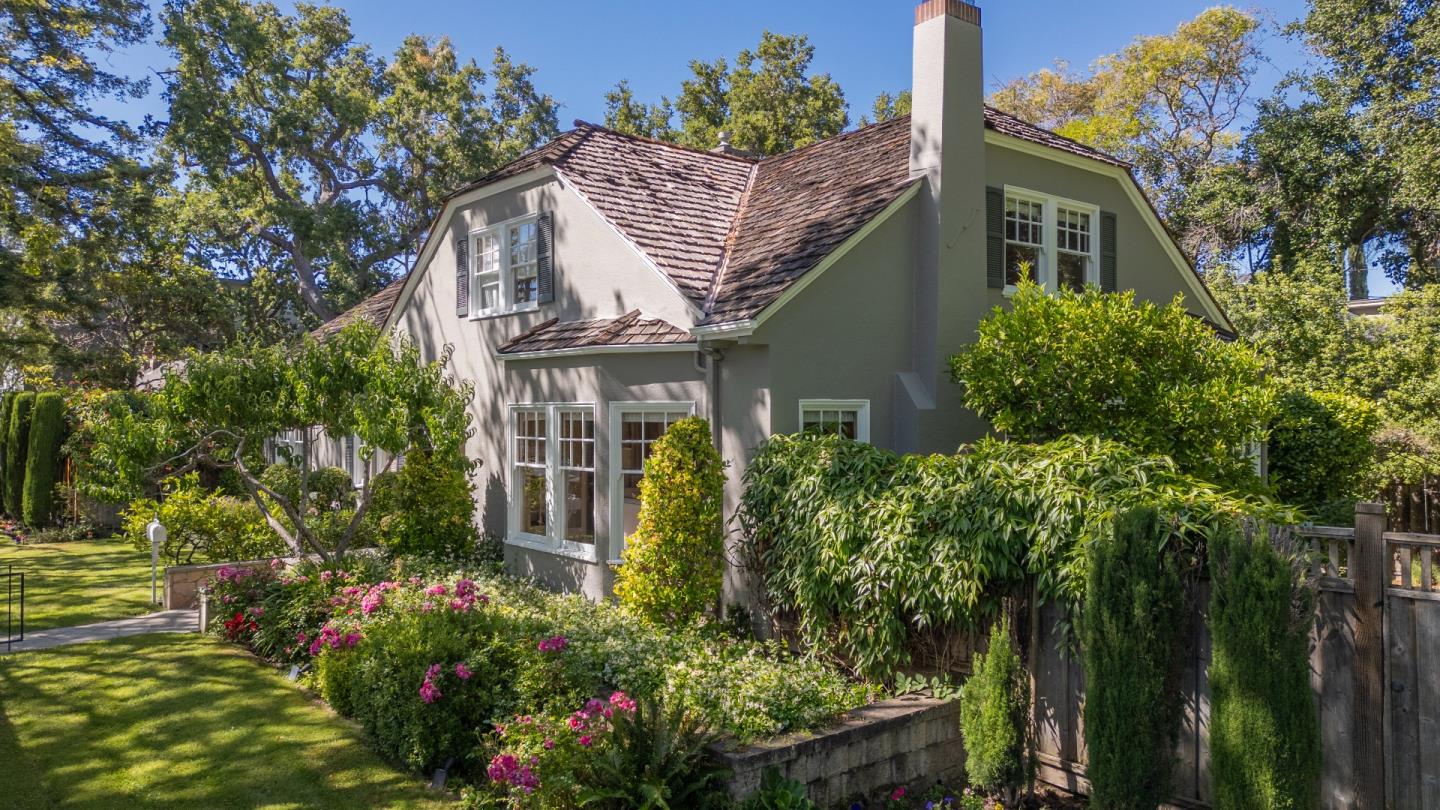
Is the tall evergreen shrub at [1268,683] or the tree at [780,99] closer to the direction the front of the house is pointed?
the tall evergreen shrub

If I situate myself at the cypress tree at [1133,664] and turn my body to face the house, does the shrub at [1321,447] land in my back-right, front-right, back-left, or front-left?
front-right

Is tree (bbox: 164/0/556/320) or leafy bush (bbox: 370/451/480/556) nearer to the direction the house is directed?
the leafy bush

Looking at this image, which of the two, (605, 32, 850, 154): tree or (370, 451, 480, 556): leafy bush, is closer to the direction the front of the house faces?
the leafy bush

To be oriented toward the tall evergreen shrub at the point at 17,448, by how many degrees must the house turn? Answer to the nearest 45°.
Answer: approximately 90° to its right

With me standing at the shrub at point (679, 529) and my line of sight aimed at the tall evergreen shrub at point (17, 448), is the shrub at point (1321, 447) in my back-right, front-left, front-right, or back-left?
back-right

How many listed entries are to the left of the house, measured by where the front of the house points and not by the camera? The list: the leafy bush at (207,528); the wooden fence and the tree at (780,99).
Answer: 1

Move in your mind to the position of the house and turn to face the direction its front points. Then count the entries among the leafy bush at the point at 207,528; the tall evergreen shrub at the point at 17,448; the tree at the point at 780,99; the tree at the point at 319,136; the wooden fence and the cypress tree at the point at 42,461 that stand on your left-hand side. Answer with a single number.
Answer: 1

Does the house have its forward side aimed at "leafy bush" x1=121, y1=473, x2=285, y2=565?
no

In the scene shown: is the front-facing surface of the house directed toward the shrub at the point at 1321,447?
no

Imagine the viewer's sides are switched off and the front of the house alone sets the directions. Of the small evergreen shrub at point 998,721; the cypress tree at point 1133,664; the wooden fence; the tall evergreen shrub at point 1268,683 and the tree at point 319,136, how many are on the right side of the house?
1

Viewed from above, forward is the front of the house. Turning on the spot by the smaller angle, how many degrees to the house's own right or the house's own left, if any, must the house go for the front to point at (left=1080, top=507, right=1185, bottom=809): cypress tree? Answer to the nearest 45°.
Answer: approximately 90° to the house's own left

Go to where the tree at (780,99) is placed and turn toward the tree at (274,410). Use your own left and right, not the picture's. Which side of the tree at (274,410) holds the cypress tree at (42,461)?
right

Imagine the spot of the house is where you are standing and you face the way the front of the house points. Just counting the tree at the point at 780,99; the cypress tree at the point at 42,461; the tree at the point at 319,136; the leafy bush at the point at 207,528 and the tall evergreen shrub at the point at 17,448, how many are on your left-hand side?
0

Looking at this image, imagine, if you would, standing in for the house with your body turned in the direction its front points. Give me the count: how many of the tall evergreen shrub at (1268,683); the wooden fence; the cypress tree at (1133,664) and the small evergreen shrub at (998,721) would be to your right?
0

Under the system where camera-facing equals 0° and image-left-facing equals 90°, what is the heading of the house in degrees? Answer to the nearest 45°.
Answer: approximately 45°

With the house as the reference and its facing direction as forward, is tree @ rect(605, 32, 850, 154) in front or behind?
behind

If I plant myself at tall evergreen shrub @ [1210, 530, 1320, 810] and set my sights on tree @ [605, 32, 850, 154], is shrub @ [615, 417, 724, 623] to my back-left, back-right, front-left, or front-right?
front-left

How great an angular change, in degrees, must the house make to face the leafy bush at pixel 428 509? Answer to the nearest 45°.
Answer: approximately 45° to its right

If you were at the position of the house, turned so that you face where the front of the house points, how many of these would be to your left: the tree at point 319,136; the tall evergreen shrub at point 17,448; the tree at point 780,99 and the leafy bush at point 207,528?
0

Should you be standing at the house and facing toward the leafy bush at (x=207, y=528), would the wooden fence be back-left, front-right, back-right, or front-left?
back-left

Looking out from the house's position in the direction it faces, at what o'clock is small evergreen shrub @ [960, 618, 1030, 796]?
The small evergreen shrub is roughly at 10 o'clock from the house.

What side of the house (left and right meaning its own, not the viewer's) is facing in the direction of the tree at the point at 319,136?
right

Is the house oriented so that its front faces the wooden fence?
no
